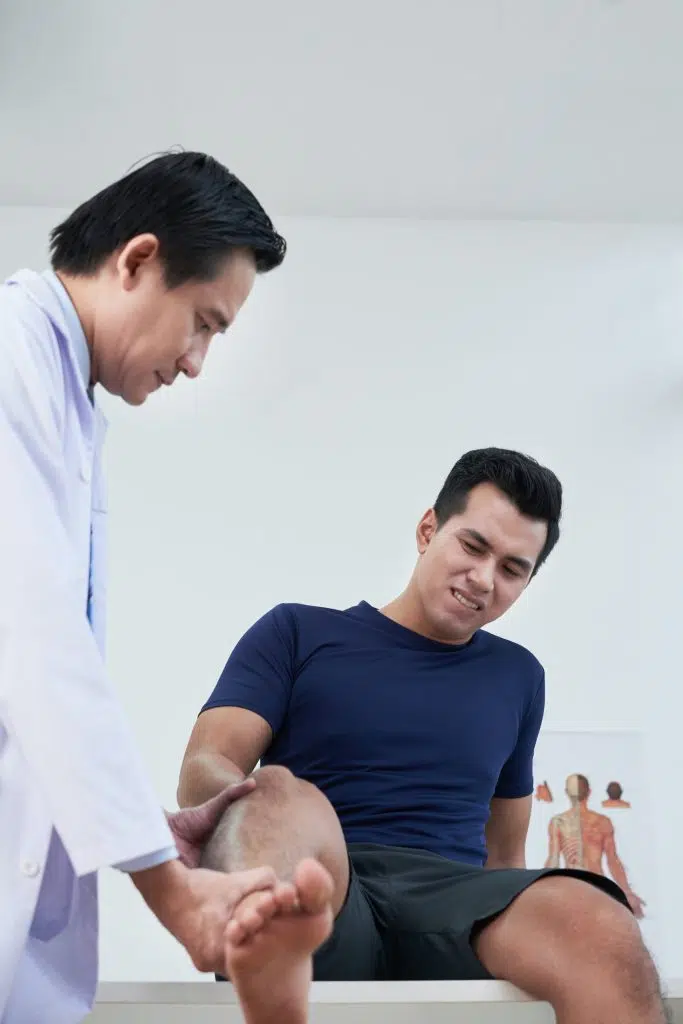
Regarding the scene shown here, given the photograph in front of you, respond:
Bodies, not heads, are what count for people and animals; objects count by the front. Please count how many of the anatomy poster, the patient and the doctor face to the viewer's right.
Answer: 1

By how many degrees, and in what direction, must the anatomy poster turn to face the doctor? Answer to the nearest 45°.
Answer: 0° — it already faces them

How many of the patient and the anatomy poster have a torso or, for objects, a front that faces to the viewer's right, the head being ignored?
0

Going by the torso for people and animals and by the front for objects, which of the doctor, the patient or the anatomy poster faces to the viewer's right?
the doctor

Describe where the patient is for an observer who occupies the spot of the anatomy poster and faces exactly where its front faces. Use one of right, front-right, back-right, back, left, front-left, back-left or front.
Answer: front

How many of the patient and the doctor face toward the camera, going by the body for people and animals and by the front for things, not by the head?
1

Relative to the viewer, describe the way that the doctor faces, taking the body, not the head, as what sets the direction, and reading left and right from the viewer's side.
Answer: facing to the right of the viewer

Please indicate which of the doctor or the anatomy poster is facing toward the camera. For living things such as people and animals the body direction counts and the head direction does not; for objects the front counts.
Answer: the anatomy poster

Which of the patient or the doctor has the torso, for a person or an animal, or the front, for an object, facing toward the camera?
the patient

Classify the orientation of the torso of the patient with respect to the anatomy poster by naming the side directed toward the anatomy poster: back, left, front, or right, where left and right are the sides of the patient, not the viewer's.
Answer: back

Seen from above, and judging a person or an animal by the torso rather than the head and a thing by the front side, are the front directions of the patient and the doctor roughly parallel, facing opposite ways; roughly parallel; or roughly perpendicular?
roughly perpendicular

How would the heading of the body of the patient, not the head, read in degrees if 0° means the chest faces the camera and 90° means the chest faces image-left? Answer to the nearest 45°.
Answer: approximately 0°

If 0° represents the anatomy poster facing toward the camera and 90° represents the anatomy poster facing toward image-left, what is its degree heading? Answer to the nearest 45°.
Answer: approximately 0°

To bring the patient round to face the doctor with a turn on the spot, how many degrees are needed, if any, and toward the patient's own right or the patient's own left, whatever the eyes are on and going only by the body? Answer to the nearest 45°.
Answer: approximately 45° to the patient's own right

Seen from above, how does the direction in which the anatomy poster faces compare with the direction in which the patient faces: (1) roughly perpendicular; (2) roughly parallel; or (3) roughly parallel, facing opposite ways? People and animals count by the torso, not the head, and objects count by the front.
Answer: roughly parallel

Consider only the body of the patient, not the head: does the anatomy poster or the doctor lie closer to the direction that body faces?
the doctor
